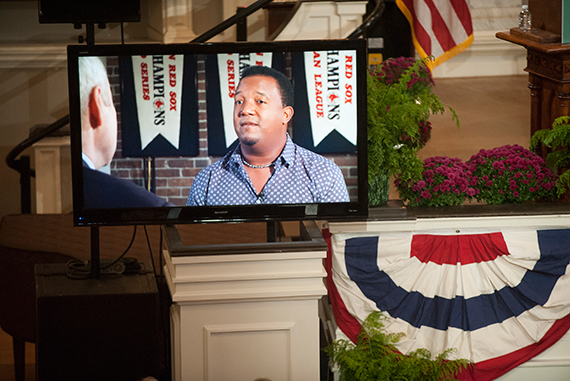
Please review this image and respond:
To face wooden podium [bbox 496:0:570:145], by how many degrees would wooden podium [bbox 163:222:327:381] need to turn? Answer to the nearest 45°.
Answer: approximately 135° to its left

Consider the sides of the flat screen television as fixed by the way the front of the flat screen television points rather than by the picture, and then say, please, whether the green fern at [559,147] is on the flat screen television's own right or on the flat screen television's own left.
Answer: on the flat screen television's own left

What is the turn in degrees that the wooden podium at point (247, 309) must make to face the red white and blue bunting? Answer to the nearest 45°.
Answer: approximately 90° to its left

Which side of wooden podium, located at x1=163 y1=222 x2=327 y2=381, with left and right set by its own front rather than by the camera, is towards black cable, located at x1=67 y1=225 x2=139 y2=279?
right

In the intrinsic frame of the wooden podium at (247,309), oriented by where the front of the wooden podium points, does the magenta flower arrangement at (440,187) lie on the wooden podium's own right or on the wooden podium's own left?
on the wooden podium's own left
